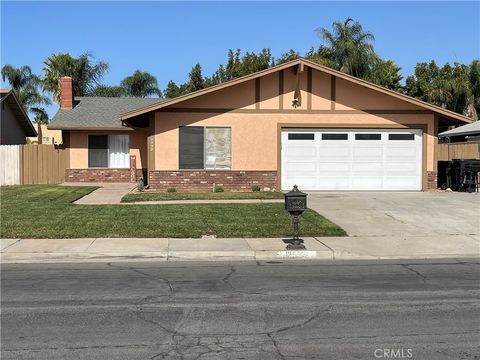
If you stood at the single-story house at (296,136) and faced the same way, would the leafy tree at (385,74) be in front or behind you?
behind

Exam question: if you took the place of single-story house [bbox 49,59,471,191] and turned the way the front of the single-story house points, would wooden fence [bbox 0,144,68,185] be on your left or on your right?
on your right

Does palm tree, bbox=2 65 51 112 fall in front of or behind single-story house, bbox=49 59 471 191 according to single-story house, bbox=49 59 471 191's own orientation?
behind

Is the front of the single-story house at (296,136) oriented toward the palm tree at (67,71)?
no

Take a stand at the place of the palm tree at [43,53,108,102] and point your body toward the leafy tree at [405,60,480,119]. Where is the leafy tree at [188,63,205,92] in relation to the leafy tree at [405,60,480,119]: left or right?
left

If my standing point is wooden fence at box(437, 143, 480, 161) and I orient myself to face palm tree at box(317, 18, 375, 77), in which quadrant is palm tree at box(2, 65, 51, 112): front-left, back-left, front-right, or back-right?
front-left

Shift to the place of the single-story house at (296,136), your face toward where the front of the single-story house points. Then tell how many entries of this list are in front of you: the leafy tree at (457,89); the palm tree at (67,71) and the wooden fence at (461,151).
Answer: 0

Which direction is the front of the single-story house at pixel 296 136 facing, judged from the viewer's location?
facing the viewer

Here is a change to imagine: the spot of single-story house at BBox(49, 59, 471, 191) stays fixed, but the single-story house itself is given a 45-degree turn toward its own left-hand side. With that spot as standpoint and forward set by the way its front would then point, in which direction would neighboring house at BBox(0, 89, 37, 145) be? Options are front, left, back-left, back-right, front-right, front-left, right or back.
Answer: back

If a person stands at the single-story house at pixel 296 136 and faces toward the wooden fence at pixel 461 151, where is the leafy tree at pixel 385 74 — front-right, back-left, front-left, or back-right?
front-left

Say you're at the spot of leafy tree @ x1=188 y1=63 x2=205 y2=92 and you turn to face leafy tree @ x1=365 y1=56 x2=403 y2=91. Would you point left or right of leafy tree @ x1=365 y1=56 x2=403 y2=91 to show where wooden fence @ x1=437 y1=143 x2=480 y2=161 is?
right

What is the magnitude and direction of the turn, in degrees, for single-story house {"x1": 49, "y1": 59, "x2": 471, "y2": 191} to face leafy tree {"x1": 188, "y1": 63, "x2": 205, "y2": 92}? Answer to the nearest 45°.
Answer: approximately 180°

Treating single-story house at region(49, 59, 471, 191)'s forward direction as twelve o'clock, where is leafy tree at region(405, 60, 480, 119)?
The leafy tree is roughly at 7 o'clock from the single-story house.

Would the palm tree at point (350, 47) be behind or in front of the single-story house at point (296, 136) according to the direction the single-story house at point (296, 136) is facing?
behind

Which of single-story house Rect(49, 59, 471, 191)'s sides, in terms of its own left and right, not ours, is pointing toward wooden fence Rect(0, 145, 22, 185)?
right

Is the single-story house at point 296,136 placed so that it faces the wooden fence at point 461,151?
no

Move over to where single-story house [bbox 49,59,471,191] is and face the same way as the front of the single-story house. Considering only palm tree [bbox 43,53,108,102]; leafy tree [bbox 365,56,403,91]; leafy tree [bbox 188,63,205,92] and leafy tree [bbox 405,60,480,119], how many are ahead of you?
0

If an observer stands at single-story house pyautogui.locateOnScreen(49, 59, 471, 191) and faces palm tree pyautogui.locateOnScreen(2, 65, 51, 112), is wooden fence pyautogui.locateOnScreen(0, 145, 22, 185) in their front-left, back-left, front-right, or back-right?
front-left
